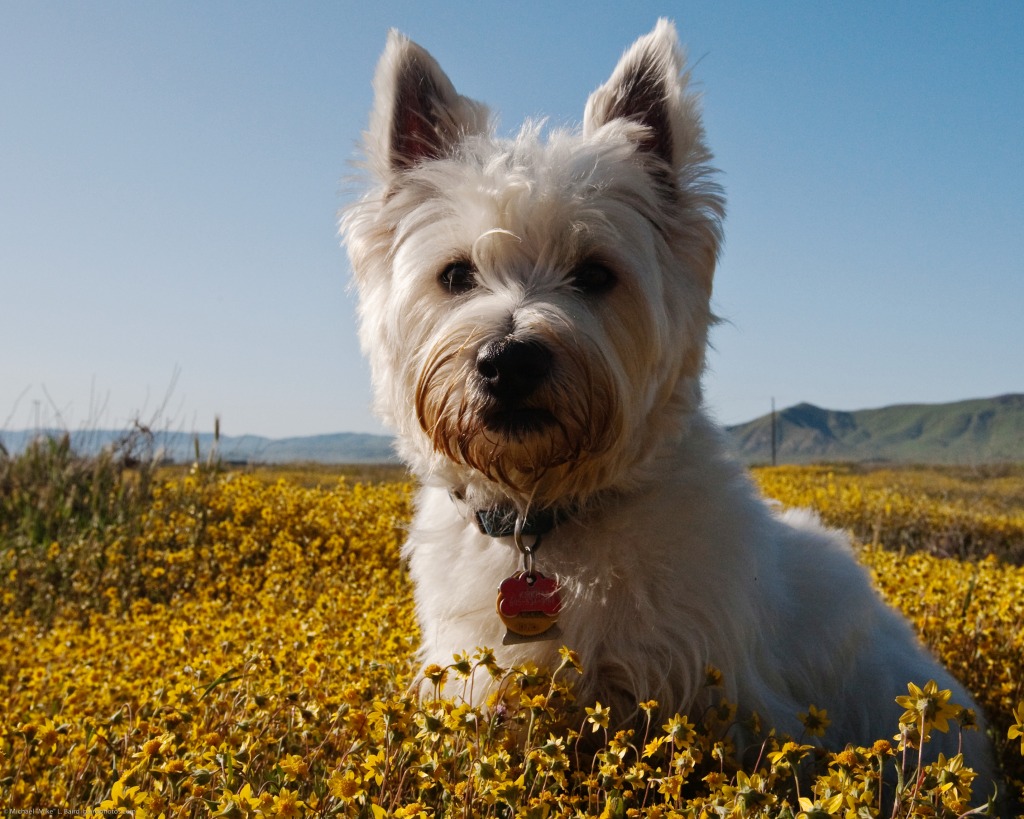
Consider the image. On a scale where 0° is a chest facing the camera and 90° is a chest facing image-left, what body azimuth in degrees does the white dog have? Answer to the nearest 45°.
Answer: approximately 45°
